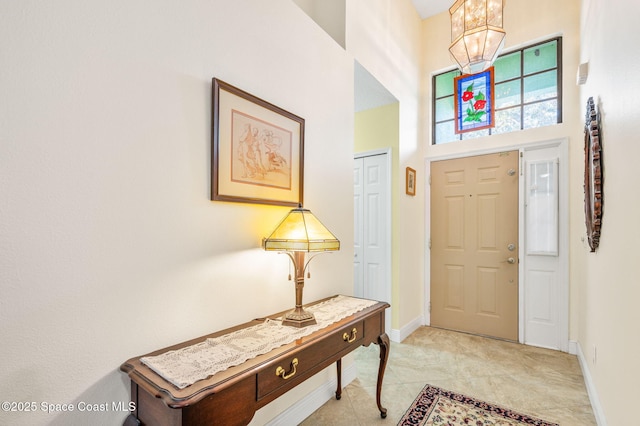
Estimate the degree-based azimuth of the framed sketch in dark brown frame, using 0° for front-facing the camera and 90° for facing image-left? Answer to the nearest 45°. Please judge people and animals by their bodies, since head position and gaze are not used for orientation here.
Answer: approximately 315°

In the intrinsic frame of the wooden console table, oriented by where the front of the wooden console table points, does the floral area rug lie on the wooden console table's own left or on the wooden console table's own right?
on the wooden console table's own left

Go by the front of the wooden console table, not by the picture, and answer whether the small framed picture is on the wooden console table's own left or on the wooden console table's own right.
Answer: on the wooden console table's own left

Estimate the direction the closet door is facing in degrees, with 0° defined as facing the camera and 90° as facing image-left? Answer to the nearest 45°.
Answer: approximately 45°

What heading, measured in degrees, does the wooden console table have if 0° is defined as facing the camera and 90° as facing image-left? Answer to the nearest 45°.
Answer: approximately 315°

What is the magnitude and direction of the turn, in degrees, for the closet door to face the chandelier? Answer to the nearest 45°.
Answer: approximately 45° to its left

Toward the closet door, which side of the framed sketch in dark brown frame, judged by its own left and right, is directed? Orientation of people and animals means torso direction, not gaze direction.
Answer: left
